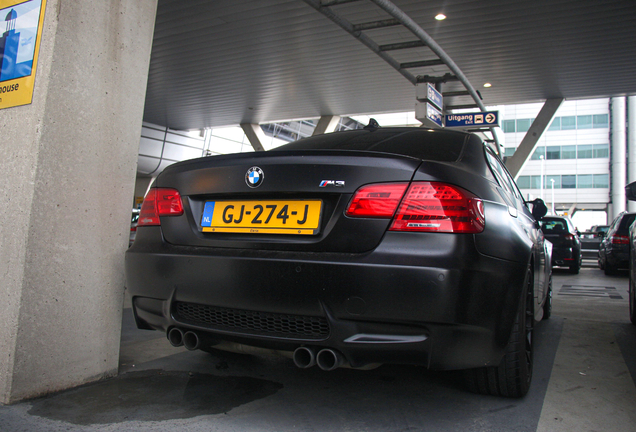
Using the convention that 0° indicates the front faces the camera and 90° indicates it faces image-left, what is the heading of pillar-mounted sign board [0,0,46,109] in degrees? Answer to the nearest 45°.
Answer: approximately 45°

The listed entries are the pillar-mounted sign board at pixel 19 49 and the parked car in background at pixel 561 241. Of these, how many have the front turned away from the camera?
1

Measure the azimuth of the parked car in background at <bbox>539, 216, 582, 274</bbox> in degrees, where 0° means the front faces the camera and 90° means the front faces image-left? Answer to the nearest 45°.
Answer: approximately 180°

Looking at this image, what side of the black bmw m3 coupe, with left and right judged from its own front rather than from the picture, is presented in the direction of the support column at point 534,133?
front

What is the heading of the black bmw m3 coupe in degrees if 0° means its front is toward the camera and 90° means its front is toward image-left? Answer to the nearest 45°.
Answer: approximately 225°

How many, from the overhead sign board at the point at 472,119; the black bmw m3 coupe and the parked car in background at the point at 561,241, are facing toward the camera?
1

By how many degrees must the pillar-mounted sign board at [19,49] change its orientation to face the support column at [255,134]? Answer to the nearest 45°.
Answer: approximately 180°

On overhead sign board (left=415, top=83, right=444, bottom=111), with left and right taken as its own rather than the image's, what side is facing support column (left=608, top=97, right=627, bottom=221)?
left

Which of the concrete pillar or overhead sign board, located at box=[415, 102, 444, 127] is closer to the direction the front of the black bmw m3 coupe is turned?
the overhead sign board

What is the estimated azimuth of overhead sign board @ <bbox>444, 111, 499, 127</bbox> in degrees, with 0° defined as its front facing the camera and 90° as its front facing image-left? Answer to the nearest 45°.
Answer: approximately 0°

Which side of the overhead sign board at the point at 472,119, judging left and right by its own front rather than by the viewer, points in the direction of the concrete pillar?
front

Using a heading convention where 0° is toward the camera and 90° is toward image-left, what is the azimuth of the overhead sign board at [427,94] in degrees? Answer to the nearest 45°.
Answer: approximately 315°

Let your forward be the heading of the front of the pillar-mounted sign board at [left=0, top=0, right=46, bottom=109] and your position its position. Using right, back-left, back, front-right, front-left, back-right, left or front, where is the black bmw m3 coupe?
left

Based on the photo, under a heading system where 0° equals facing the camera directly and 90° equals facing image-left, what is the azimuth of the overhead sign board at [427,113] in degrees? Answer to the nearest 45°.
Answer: approximately 315°
